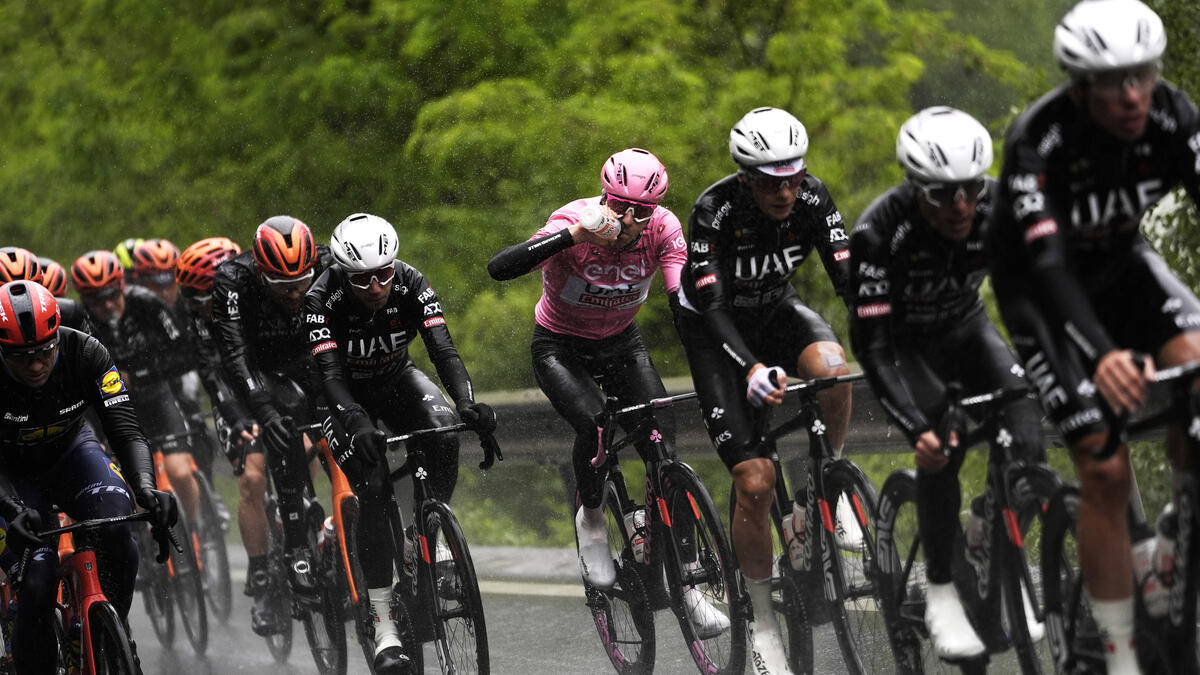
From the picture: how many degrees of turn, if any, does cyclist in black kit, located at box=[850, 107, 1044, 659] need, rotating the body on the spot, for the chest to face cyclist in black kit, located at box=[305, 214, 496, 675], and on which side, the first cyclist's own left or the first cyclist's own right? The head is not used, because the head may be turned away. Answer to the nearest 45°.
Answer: approximately 180°

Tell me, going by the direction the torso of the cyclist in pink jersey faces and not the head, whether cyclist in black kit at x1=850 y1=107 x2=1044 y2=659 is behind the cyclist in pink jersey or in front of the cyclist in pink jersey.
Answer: in front

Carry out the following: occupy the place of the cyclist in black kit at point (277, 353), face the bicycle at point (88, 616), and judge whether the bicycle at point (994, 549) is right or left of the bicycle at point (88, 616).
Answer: left

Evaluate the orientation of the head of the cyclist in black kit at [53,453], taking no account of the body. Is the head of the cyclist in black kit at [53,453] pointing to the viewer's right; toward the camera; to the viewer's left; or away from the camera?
toward the camera

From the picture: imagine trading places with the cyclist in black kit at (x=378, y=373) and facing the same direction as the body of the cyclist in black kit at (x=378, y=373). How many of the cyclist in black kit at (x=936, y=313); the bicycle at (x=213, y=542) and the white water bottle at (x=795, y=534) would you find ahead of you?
2

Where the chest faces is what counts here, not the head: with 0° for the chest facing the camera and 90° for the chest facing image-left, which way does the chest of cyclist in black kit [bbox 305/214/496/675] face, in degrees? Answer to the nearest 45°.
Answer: approximately 315°

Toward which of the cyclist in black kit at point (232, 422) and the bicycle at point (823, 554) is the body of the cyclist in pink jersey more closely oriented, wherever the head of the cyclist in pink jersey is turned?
the bicycle

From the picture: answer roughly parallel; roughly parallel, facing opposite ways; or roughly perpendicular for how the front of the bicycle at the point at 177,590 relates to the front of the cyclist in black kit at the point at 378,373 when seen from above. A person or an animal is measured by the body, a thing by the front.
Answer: roughly parallel

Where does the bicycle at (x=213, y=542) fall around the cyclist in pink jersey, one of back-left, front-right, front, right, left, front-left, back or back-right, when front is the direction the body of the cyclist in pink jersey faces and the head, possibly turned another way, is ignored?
back

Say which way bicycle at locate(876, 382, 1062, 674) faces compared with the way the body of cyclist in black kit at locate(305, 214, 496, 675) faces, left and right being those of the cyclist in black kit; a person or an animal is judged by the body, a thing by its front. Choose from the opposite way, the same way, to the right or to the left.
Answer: the same way

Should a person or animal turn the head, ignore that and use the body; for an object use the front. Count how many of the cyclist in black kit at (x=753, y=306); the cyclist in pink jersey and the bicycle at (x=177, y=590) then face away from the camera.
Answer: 0

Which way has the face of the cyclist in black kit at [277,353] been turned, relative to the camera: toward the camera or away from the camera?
toward the camera

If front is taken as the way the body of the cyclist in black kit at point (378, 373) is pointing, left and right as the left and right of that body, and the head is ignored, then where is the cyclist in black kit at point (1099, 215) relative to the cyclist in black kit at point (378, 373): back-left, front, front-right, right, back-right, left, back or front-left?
front

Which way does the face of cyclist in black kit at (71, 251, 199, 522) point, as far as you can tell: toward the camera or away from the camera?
toward the camera

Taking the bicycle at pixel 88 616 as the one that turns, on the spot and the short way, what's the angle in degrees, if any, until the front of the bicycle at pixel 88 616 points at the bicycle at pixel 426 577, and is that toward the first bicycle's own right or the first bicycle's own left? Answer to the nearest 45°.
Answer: approximately 45° to the first bicycle's own left

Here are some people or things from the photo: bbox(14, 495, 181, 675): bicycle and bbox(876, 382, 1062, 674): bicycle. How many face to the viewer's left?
0

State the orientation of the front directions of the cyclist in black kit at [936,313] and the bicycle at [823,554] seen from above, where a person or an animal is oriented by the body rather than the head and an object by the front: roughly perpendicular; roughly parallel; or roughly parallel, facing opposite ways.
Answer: roughly parallel

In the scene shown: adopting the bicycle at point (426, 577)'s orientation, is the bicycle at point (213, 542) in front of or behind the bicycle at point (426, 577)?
behind

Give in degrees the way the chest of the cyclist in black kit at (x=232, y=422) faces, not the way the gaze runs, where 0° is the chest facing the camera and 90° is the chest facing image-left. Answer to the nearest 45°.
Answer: approximately 315°
